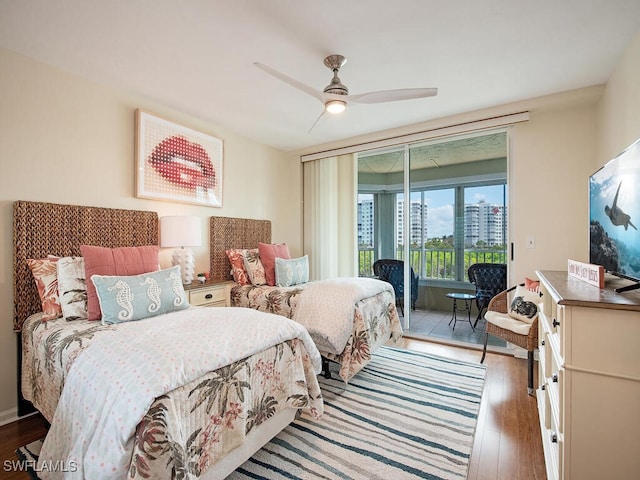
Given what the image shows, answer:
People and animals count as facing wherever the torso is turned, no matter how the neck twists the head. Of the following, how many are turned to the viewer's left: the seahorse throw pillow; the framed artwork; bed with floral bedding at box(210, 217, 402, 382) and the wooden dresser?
1

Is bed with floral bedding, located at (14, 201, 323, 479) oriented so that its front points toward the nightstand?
no

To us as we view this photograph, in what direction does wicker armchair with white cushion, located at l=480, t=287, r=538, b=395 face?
facing the viewer and to the left of the viewer

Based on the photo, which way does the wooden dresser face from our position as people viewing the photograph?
facing to the left of the viewer

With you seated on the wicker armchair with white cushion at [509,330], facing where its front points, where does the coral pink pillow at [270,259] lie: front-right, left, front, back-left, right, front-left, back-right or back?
front-right

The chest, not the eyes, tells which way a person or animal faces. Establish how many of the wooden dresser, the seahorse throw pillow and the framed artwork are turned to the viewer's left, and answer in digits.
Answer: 1

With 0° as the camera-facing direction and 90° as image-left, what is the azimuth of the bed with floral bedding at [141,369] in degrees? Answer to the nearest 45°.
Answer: approximately 315°

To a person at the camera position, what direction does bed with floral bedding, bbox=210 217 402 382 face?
facing the viewer and to the right of the viewer

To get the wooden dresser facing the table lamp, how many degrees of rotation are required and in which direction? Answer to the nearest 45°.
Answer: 0° — it already faces it

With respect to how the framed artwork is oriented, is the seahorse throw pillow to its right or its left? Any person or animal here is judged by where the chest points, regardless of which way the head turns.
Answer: on its right

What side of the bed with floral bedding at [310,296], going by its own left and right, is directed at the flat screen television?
front

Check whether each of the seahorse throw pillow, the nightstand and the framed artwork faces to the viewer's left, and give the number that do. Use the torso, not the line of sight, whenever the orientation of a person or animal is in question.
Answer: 0

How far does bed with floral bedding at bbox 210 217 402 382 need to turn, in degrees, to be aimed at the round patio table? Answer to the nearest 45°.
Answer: approximately 90° to its left

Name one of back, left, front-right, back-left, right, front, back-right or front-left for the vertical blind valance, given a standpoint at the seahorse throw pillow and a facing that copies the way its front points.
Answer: front-left

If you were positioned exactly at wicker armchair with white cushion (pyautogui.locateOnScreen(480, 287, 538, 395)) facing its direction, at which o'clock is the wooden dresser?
The wooden dresser is roughly at 10 o'clock from the wicker armchair with white cushion.

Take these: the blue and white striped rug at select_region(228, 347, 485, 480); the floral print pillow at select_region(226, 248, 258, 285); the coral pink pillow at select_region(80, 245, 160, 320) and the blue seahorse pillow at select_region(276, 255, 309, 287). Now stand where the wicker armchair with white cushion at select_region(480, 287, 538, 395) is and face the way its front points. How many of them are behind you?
0

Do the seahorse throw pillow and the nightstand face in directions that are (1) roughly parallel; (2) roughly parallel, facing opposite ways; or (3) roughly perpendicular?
roughly parallel

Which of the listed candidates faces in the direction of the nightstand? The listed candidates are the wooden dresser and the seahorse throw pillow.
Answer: the wooden dresser
